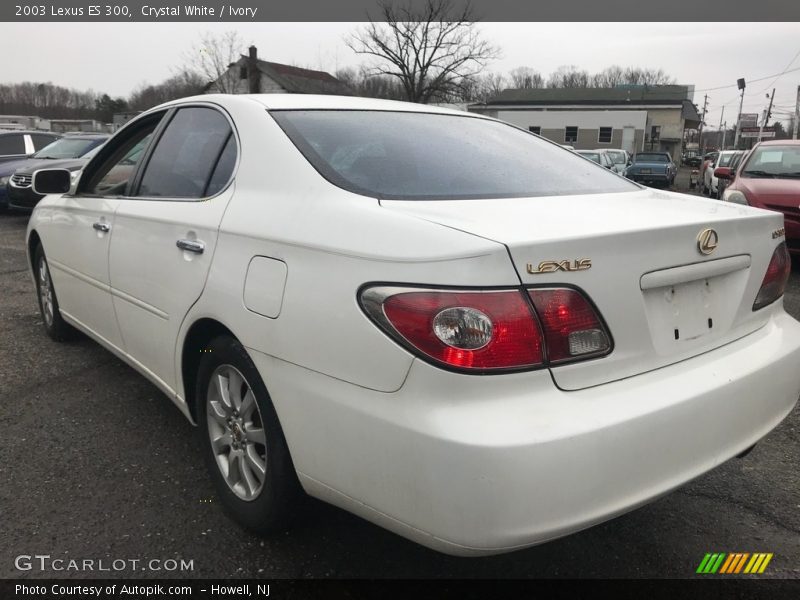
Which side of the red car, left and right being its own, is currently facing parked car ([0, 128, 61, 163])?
right

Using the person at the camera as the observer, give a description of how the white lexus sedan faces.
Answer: facing away from the viewer and to the left of the viewer

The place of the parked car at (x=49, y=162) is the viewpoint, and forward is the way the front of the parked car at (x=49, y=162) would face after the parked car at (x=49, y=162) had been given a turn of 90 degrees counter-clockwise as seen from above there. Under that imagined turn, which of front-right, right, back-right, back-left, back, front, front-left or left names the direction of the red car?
front

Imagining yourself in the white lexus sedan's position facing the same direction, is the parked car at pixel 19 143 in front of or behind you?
in front

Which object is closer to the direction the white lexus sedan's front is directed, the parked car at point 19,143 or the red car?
the parked car

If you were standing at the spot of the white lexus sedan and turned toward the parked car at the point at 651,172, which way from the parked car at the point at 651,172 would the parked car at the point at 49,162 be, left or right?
left

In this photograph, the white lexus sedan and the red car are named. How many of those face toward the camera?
1

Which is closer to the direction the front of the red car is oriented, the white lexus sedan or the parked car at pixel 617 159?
the white lexus sedan

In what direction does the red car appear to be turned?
toward the camera

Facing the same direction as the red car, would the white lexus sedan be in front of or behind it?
in front

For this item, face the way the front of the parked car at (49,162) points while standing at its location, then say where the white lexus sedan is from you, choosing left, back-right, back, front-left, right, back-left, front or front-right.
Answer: front-left

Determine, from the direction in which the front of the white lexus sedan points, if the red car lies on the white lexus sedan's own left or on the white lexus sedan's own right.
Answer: on the white lexus sedan's own right

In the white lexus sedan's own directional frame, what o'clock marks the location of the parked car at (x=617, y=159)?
The parked car is roughly at 2 o'clock from the white lexus sedan.

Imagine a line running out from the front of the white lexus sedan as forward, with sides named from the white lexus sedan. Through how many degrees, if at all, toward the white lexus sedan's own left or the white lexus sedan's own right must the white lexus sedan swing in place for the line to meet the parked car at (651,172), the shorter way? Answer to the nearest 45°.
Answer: approximately 45° to the white lexus sedan's own right

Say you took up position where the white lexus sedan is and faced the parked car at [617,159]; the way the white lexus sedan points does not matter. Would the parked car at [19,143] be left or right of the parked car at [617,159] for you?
left

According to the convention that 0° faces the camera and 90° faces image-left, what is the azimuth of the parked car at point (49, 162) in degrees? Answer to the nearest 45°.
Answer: approximately 45°
